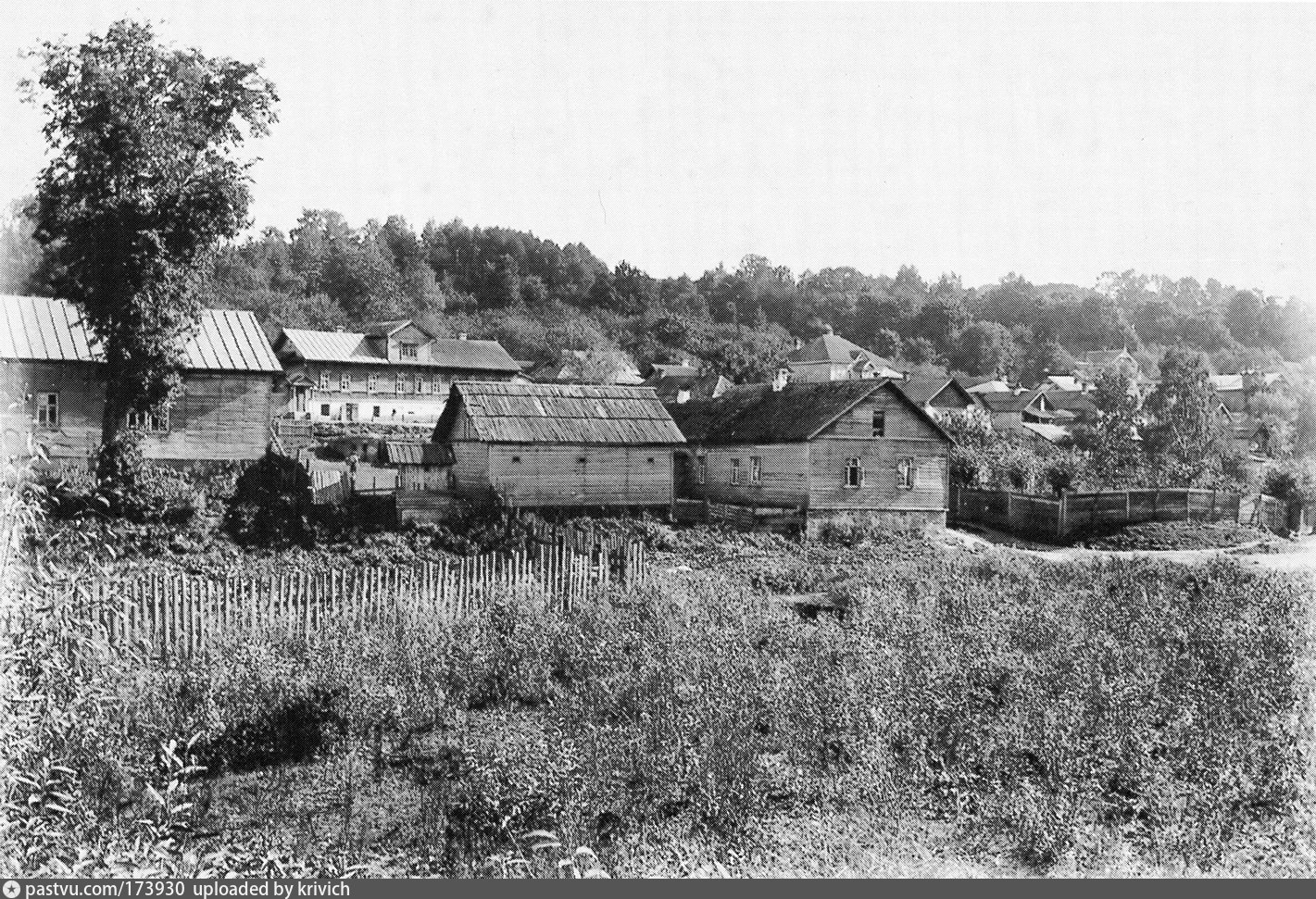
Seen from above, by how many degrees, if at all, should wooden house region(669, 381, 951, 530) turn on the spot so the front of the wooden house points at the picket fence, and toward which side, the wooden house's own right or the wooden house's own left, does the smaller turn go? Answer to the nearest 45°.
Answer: approximately 90° to the wooden house's own right

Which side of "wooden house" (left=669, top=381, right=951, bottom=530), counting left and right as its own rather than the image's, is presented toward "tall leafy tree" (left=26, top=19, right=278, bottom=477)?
right

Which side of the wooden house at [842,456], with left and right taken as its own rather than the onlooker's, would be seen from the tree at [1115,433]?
left

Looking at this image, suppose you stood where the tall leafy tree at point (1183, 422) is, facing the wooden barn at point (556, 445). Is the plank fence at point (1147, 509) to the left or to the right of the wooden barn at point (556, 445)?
left

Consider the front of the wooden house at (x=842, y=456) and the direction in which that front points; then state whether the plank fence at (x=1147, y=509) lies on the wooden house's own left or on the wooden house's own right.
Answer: on the wooden house's own left

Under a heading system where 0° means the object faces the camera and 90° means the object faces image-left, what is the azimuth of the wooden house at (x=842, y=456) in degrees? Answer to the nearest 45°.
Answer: approximately 315°

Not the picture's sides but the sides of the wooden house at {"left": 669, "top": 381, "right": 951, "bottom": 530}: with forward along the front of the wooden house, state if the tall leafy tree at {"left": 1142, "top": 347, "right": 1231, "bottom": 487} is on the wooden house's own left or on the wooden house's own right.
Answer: on the wooden house's own left
